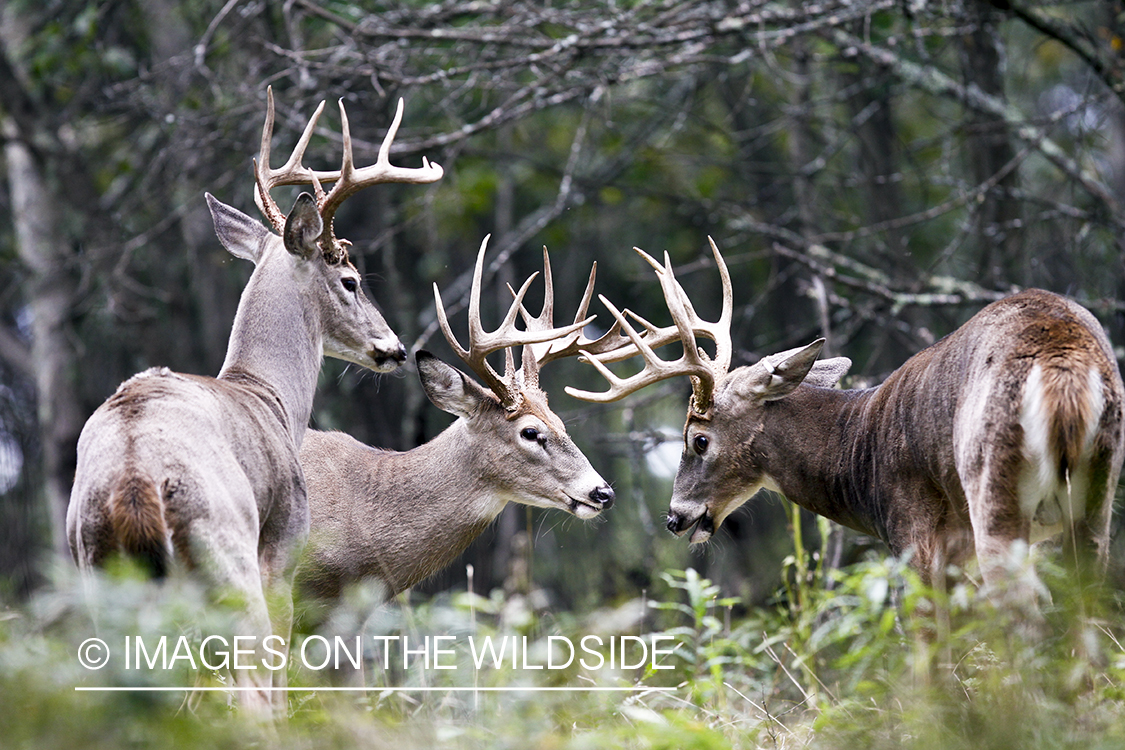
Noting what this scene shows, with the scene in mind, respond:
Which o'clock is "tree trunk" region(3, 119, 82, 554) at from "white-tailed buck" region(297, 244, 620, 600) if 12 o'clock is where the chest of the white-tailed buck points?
The tree trunk is roughly at 8 o'clock from the white-tailed buck.

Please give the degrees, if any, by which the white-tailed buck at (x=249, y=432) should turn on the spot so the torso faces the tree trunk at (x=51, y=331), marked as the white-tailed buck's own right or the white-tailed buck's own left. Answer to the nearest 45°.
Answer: approximately 45° to the white-tailed buck's own left

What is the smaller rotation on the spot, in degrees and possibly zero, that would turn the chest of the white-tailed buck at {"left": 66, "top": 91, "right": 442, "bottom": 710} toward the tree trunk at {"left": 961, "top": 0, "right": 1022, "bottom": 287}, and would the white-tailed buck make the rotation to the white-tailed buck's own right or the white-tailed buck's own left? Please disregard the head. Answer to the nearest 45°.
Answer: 0° — it already faces it

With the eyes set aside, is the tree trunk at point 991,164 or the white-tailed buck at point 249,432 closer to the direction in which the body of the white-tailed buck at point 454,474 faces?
the tree trunk

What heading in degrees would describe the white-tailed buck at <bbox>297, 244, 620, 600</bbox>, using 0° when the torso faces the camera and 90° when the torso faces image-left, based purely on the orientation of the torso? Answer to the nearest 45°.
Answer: approximately 270°

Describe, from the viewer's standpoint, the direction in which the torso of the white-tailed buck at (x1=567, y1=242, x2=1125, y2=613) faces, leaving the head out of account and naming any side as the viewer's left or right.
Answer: facing away from the viewer and to the left of the viewer

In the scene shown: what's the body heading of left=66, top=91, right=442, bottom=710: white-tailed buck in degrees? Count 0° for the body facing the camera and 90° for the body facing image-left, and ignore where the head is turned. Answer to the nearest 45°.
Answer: approximately 225°

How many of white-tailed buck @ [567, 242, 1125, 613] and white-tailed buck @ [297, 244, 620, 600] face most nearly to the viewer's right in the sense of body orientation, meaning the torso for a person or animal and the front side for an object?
1

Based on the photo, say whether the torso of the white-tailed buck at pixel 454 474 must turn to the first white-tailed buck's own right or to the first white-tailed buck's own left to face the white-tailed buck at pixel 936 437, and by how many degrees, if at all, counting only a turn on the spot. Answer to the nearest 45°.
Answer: approximately 45° to the first white-tailed buck's own right
